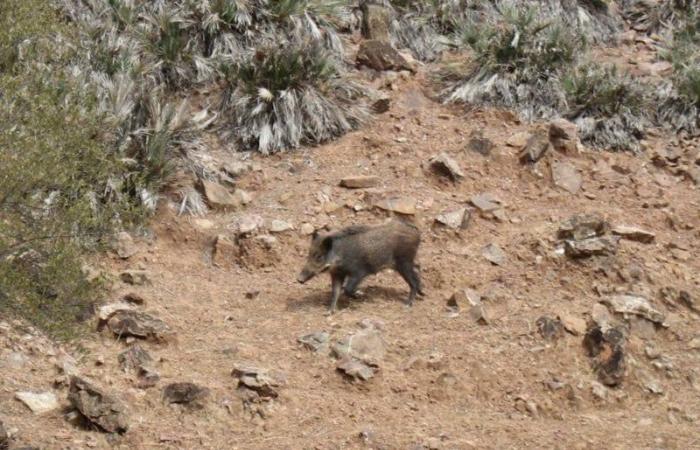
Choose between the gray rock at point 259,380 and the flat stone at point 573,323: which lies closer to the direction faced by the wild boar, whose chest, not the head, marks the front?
the gray rock

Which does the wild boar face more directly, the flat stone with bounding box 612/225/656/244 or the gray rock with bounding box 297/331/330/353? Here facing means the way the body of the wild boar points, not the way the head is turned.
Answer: the gray rock

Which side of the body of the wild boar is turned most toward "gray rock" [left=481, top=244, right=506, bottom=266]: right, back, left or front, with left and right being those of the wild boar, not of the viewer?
back

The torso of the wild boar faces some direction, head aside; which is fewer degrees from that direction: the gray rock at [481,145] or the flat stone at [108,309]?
the flat stone

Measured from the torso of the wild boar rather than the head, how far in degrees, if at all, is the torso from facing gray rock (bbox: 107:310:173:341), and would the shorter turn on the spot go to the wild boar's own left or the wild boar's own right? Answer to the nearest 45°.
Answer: approximately 45° to the wild boar's own left

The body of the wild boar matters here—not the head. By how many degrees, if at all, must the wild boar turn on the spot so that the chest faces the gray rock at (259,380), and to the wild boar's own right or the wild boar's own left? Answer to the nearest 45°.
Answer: approximately 45° to the wild boar's own left

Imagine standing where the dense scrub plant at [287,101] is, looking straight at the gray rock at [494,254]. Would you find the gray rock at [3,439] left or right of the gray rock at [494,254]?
right

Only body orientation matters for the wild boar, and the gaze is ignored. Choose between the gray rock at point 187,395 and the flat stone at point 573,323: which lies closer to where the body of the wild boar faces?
the gray rock

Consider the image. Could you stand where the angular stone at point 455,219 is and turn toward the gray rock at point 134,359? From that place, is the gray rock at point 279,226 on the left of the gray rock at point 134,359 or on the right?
right

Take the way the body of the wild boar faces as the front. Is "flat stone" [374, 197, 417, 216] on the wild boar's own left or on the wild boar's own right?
on the wild boar's own right

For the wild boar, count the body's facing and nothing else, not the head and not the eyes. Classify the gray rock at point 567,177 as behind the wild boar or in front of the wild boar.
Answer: behind

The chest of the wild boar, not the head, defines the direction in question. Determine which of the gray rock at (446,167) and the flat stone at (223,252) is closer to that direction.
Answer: the flat stone

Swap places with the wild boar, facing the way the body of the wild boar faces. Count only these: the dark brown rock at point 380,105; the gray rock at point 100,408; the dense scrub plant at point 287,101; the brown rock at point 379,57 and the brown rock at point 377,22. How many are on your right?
4

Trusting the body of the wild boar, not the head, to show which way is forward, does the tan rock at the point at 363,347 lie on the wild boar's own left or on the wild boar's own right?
on the wild boar's own left

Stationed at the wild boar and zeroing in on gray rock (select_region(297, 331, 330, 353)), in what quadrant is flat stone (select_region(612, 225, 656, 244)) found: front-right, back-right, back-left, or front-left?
back-left

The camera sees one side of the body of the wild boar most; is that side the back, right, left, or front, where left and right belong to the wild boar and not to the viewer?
left
